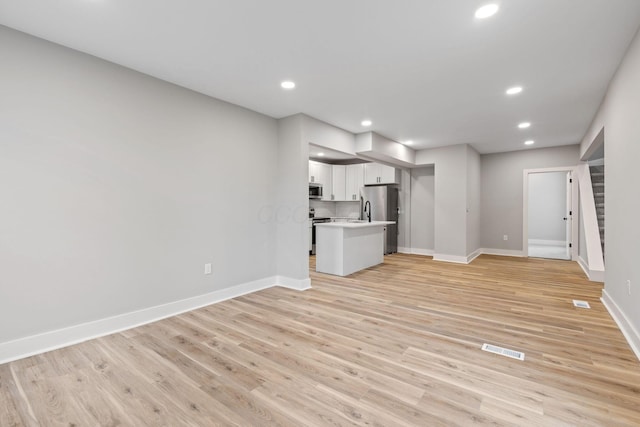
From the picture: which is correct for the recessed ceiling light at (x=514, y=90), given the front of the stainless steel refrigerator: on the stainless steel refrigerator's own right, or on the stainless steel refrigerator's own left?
on the stainless steel refrigerator's own left

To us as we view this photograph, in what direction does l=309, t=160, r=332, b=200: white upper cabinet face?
facing the viewer and to the right of the viewer

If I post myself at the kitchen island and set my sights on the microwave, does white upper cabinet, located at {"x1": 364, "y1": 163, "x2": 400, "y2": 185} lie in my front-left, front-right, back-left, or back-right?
front-right

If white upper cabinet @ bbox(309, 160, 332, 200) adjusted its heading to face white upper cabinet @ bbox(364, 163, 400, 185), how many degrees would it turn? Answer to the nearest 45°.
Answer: approximately 45° to its left

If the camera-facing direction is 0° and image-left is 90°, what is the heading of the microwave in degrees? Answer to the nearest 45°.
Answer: approximately 315°

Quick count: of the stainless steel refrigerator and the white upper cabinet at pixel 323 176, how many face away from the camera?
0

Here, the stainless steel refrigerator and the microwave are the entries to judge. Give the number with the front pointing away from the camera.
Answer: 0

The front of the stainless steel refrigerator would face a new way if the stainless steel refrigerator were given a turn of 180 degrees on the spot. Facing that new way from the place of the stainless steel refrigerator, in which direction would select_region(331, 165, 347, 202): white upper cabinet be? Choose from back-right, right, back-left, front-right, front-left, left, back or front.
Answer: back-left

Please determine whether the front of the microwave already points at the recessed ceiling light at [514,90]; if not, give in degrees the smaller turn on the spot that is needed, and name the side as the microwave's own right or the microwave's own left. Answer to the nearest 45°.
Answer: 0° — it already faces it

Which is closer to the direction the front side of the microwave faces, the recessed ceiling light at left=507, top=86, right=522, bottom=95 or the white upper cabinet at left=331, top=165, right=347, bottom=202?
the recessed ceiling light

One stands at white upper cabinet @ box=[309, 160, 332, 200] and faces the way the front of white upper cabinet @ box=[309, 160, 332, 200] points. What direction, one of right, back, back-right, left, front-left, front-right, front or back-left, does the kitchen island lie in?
front-right
